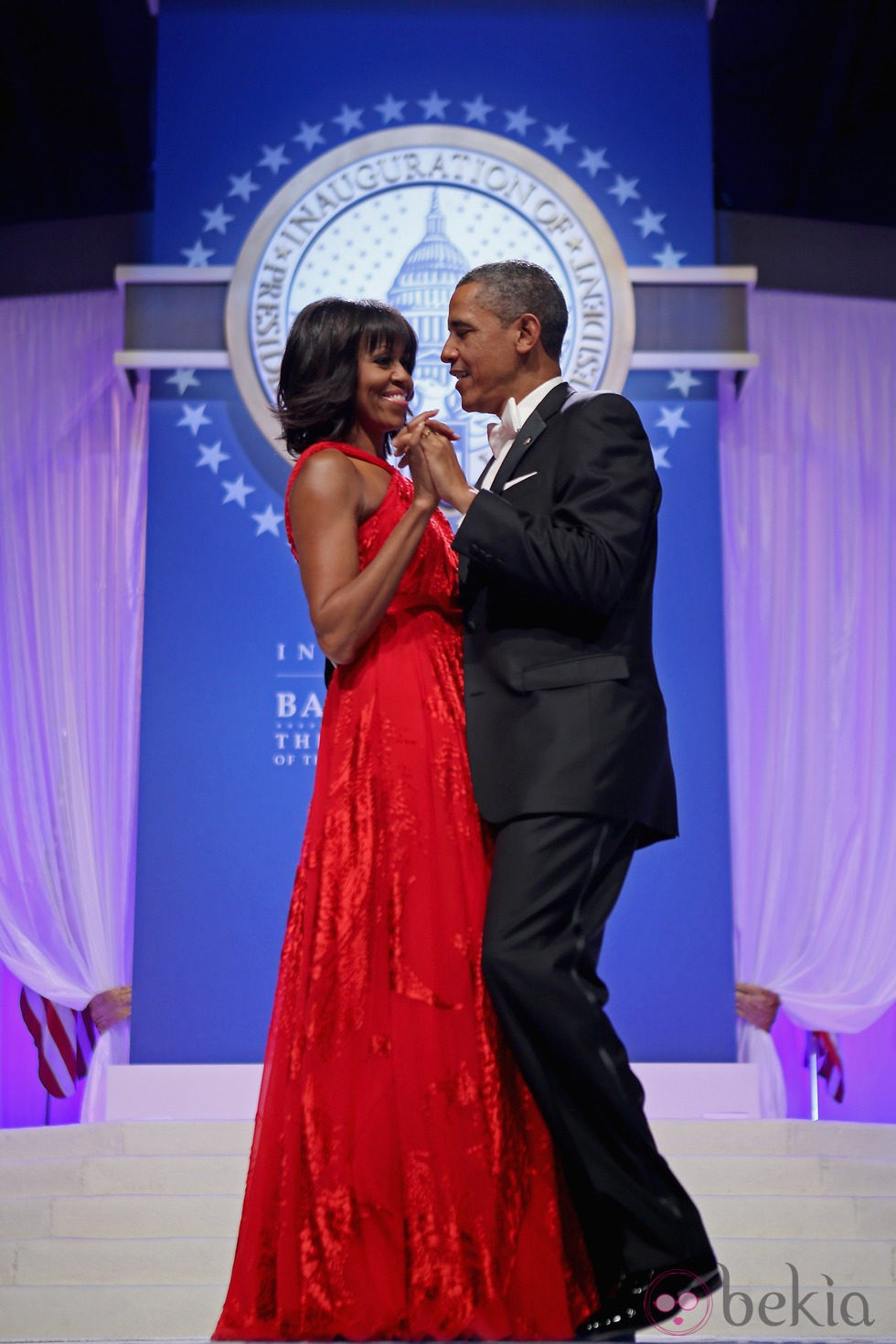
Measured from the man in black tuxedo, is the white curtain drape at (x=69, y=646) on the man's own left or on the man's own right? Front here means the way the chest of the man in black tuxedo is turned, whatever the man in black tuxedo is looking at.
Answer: on the man's own right

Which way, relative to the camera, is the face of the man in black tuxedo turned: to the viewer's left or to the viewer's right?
to the viewer's left

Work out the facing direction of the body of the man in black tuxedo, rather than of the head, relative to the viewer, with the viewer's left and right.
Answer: facing to the left of the viewer

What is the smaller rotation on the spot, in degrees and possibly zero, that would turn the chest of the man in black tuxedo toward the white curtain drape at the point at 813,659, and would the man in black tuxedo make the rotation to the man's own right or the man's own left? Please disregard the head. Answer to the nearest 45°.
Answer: approximately 90° to the man's own right
